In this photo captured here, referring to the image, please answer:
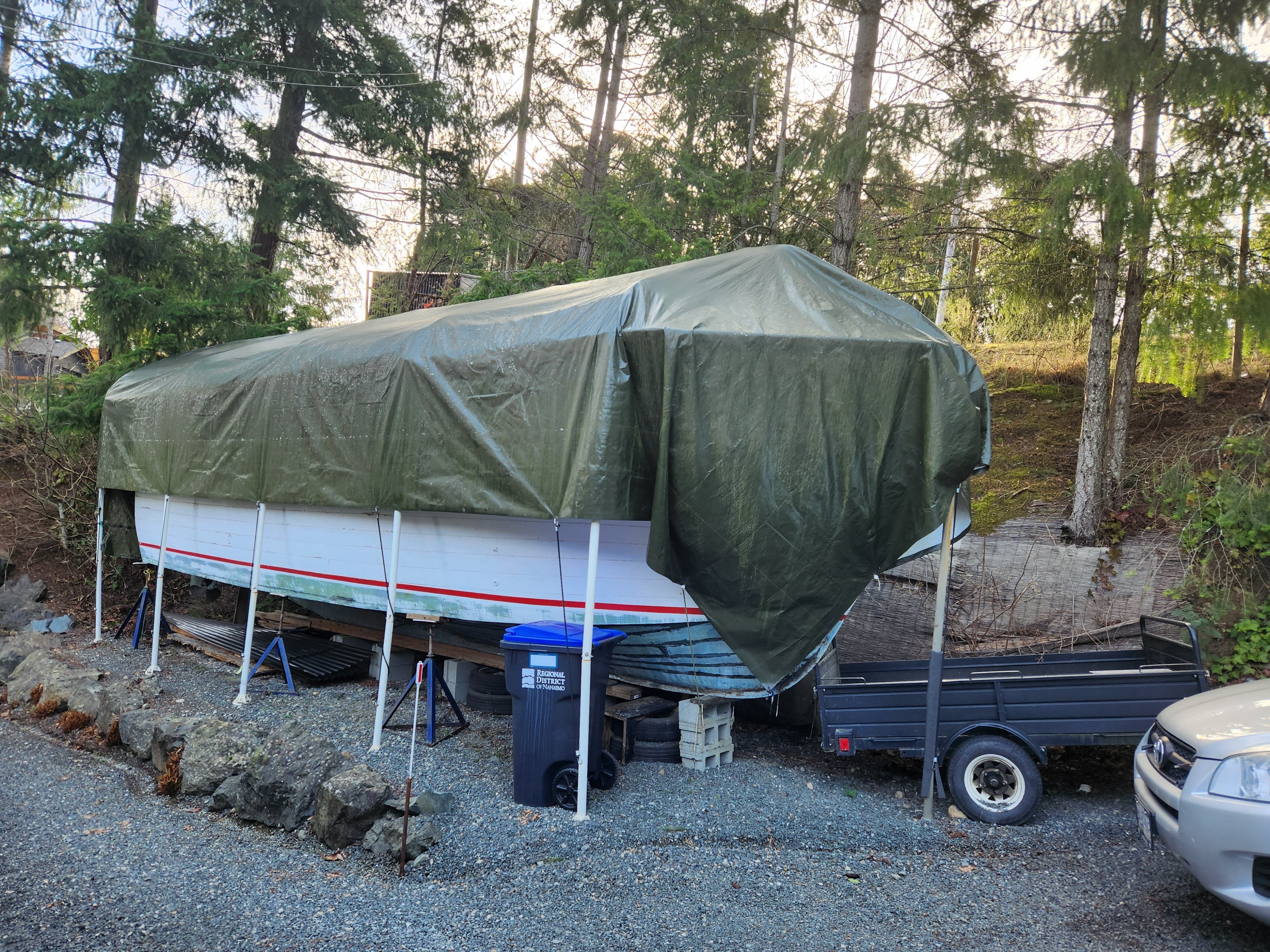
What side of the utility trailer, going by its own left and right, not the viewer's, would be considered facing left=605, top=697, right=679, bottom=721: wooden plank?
back

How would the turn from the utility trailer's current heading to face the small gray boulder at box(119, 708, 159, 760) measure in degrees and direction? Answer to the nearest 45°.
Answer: approximately 180°

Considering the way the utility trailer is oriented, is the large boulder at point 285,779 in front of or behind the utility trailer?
behind

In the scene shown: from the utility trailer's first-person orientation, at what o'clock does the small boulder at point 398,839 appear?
The small boulder is roughly at 5 o'clock from the utility trailer.

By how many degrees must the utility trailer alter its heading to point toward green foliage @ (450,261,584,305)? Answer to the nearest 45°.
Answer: approximately 135° to its left

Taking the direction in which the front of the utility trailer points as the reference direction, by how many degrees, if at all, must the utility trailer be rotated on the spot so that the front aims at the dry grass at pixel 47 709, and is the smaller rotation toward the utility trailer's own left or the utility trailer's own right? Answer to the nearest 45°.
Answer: approximately 180°

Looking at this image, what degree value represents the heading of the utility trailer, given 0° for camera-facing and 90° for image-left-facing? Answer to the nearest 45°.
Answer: approximately 270°

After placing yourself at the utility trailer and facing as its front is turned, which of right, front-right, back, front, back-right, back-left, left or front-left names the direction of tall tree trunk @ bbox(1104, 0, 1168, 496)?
left

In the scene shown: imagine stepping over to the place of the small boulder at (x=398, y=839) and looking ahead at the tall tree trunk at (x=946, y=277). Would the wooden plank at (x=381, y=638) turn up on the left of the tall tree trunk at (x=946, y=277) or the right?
left

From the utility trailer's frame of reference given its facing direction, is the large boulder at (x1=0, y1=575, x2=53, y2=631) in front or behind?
behind

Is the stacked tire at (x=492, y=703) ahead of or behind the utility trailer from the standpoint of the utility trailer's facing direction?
behind

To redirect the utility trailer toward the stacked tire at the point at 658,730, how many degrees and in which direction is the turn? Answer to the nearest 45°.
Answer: approximately 180°
